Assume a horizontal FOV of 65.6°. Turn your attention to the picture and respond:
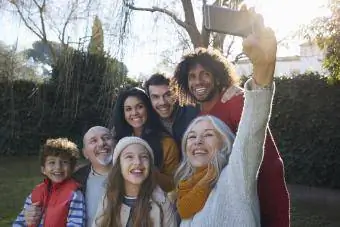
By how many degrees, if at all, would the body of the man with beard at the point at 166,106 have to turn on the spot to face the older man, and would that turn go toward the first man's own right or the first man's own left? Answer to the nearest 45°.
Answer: approximately 90° to the first man's own right

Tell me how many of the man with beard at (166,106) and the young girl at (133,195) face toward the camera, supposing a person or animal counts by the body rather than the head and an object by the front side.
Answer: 2

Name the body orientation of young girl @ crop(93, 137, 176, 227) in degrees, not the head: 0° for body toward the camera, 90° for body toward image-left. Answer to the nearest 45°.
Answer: approximately 0°
